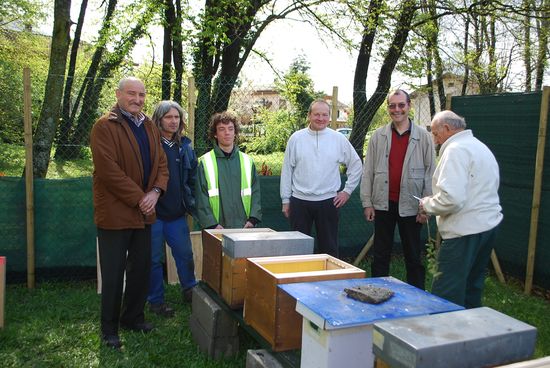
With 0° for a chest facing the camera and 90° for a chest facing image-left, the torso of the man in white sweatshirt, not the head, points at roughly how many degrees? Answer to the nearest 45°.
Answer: approximately 0°

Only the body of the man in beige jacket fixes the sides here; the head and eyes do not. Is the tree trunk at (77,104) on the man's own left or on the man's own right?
on the man's own right

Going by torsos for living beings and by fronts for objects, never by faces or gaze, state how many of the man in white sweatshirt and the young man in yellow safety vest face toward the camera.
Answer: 2

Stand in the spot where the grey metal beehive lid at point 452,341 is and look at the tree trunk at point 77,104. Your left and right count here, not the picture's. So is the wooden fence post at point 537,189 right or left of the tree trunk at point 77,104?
right

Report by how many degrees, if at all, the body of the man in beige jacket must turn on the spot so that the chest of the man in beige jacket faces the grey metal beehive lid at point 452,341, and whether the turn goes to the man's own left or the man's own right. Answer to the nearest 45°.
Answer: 0° — they already face it

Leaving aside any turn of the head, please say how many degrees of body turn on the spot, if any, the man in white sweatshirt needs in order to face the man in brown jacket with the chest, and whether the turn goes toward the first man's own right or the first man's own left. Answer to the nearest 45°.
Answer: approximately 45° to the first man's own right

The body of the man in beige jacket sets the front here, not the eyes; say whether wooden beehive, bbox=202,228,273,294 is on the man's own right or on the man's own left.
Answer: on the man's own right

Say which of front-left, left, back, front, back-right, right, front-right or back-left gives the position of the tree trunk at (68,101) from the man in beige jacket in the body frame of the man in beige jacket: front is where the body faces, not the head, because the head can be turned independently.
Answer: back-right

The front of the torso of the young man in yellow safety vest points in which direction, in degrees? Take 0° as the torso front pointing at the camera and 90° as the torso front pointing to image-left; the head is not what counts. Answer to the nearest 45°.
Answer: approximately 0°
